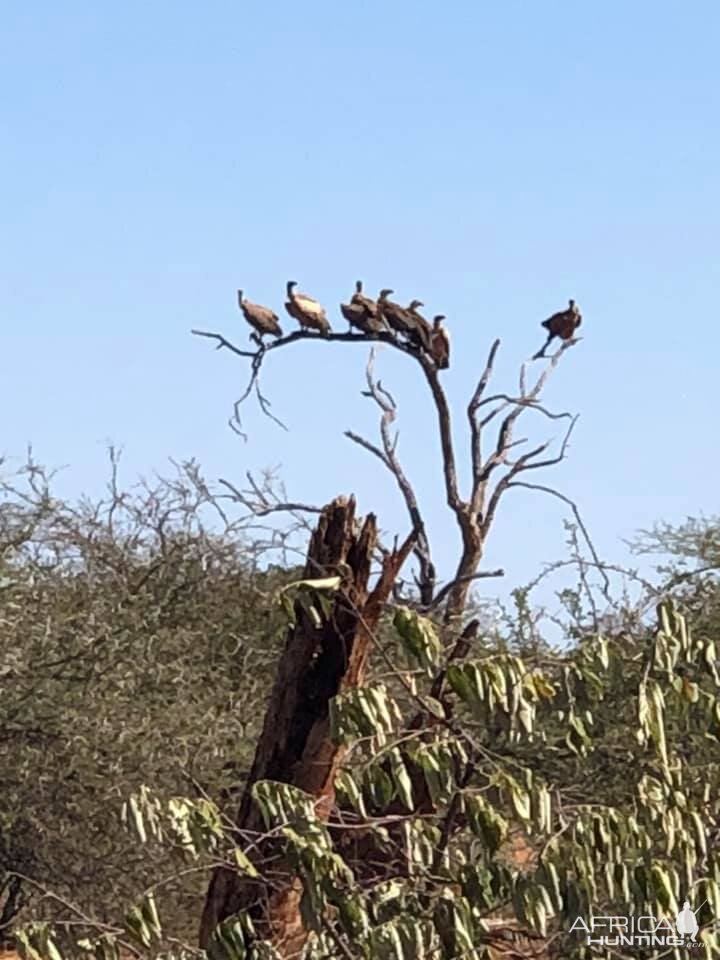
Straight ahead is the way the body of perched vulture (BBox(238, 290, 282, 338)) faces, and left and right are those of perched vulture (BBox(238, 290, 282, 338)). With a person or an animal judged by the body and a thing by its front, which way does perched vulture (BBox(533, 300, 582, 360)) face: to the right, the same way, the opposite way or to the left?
the opposite way

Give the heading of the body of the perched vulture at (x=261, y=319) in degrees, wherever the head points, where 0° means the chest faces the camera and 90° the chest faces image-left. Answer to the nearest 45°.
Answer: approximately 90°

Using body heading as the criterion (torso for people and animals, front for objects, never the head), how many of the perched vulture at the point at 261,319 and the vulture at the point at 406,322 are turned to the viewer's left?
2

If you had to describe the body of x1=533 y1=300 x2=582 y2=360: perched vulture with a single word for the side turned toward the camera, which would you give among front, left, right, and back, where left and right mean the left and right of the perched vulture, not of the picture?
right

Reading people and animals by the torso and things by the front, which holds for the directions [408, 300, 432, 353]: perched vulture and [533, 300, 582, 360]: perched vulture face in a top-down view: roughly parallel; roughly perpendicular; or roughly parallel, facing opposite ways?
roughly parallel, facing opposite ways

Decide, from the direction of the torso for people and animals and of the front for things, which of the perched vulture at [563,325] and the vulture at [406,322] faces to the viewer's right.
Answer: the perched vulture

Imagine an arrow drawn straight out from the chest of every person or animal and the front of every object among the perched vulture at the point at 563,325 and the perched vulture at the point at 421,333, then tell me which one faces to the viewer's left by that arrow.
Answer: the perched vulture at the point at 421,333

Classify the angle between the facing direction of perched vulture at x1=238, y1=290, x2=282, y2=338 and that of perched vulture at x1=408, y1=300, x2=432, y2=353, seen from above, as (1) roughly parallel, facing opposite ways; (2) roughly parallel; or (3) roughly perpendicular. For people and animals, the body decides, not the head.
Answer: roughly parallel

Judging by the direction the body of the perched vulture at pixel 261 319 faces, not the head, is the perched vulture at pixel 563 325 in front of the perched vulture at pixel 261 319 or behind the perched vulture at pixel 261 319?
behind

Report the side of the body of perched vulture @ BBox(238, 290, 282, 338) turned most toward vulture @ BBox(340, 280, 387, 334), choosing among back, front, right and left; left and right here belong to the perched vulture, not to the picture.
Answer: back

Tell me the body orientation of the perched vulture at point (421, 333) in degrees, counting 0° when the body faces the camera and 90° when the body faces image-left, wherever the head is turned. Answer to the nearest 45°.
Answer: approximately 90°

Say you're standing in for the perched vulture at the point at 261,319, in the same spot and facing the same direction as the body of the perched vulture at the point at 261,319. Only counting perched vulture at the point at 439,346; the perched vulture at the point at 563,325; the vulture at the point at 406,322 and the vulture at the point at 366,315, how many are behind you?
4

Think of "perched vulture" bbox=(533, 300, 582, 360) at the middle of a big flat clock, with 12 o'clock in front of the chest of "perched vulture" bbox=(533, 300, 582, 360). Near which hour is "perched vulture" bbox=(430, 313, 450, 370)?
"perched vulture" bbox=(430, 313, 450, 370) is roughly at 5 o'clock from "perched vulture" bbox=(533, 300, 582, 360).

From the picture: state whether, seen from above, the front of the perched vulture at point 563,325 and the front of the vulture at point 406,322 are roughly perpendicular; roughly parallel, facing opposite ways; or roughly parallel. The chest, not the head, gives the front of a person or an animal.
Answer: roughly parallel, facing opposite ways

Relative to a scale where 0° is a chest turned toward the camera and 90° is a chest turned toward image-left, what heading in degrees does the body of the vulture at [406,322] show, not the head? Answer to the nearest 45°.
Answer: approximately 90°

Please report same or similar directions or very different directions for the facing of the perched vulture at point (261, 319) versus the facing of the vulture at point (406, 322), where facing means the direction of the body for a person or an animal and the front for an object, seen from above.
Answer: same or similar directions
